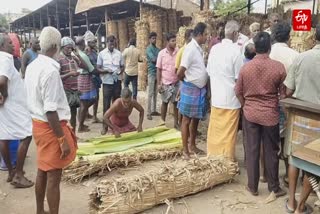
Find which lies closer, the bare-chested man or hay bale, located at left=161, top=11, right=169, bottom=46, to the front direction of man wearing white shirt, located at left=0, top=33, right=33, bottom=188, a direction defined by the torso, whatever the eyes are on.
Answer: the bare-chested man

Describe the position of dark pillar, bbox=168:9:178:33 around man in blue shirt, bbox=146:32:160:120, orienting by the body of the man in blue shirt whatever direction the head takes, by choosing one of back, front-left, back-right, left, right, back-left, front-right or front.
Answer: back-left

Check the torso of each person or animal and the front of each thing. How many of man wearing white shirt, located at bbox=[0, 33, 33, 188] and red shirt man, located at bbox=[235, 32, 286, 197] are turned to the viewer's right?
1

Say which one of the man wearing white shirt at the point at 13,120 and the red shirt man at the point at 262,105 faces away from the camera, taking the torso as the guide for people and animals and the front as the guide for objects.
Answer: the red shirt man

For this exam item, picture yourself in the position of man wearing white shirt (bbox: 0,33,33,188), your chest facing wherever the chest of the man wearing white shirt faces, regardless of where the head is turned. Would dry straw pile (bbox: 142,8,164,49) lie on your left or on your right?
on your left

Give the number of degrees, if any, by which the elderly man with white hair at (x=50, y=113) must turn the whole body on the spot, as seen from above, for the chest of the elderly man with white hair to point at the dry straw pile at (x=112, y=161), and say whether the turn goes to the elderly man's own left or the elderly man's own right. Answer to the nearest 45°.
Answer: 0° — they already face it

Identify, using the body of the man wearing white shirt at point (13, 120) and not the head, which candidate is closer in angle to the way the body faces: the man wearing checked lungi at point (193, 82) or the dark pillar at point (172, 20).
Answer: the man wearing checked lungi

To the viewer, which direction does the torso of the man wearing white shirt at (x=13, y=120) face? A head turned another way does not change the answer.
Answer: to the viewer's right

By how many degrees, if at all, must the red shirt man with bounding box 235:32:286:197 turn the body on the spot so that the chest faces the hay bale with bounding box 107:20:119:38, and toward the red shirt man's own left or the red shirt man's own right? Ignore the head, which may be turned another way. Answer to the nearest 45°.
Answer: approximately 45° to the red shirt man's own left

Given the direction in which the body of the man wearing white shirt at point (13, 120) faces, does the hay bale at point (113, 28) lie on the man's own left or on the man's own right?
on the man's own left

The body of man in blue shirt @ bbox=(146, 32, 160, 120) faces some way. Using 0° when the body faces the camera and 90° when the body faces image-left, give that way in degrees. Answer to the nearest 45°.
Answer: approximately 315°

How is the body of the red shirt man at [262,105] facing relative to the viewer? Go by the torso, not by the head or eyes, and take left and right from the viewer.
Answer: facing away from the viewer

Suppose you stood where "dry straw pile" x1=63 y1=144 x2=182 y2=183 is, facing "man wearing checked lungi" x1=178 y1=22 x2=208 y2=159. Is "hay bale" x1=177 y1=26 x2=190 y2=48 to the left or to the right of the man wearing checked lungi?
left

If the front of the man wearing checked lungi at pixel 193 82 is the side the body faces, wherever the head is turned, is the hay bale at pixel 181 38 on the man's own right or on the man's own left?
on the man's own left
